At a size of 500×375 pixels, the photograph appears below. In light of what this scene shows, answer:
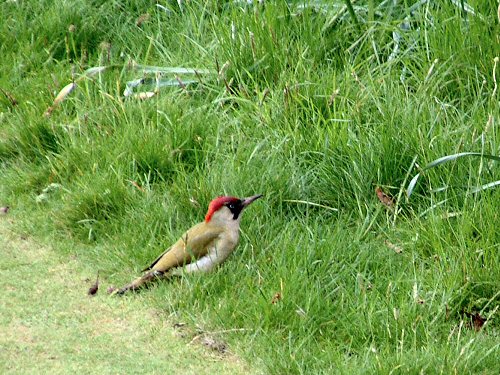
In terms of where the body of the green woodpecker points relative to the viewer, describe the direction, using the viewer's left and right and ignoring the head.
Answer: facing to the right of the viewer
